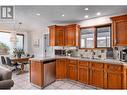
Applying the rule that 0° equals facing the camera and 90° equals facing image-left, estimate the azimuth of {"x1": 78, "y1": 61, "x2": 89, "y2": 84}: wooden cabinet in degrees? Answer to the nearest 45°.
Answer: approximately 45°

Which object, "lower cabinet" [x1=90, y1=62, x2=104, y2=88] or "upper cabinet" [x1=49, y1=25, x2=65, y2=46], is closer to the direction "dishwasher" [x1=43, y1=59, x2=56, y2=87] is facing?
the lower cabinet

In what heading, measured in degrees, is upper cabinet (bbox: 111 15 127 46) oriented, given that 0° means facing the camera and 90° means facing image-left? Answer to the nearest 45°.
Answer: approximately 45°

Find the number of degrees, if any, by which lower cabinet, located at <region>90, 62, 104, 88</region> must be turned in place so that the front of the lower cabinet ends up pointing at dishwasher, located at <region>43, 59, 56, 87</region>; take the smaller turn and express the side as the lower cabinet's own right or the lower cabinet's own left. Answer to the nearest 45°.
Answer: approximately 45° to the lower cabinet's own right

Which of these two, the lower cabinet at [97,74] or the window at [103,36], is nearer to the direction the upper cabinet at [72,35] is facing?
the lower cabinet

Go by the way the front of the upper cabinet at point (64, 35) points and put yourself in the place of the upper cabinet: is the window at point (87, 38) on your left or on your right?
on your left
